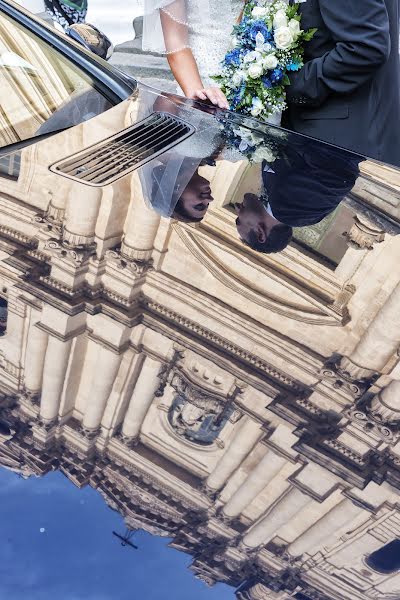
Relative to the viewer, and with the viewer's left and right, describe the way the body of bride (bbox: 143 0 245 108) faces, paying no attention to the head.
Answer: facing the viewer and to the right of the viewer
